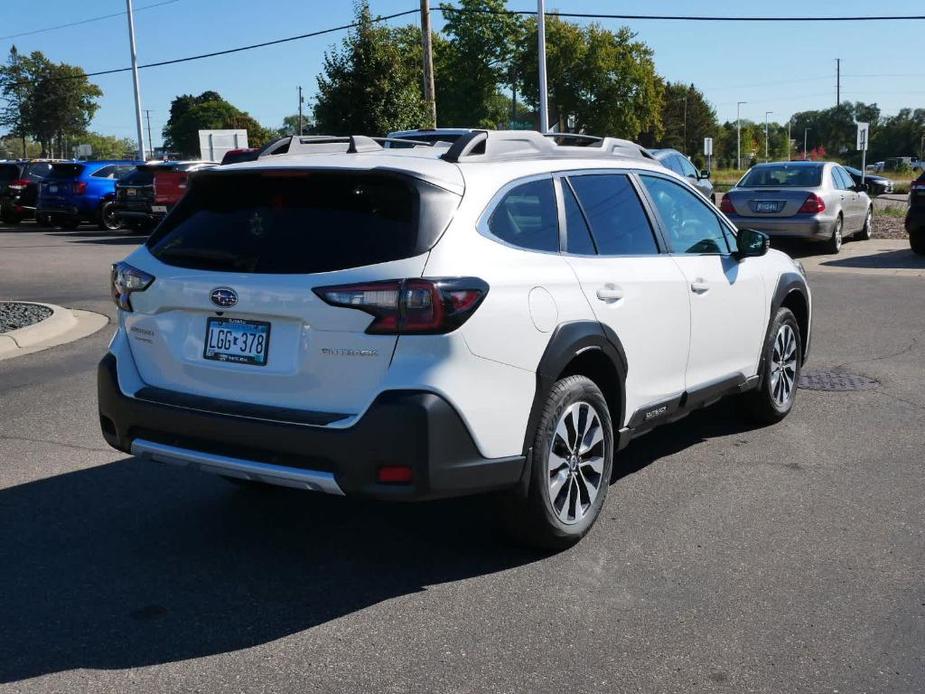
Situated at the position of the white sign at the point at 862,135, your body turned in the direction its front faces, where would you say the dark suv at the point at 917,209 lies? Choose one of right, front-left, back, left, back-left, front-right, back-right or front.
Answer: front

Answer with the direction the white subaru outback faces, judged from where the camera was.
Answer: facing away from the viewer and to the right of the viewer

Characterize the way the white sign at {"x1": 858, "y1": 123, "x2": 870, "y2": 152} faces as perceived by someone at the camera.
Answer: facing the viewer

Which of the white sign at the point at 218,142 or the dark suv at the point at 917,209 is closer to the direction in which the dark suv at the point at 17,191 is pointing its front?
the white sign

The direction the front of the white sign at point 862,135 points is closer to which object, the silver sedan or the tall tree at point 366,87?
the silver sedan

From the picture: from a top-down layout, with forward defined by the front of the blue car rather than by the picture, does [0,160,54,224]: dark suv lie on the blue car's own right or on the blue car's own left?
on the blue car's own left

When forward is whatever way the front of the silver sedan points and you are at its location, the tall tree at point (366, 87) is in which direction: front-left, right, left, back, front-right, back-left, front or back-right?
left

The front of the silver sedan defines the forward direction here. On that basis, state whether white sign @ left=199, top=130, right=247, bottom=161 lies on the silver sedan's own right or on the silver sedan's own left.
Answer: on the silver sedan's own left

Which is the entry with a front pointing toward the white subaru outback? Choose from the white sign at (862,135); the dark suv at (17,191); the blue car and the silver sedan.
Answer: the white sign

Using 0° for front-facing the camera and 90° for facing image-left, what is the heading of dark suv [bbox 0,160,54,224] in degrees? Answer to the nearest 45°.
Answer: approximately 225°

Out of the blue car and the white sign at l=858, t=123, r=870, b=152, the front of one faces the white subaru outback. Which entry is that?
the white sign

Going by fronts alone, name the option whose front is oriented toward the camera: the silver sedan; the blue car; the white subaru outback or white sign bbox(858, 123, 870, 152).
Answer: the white sign

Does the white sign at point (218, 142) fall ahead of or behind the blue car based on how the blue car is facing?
ahead

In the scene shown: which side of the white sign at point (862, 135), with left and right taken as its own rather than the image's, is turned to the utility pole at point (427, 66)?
right
